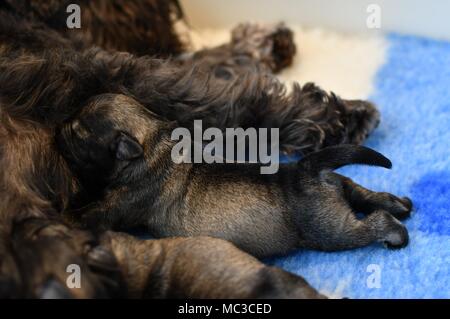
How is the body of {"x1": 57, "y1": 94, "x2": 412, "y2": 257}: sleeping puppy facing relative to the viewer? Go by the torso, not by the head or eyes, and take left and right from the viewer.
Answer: facing to the left of the viewer
